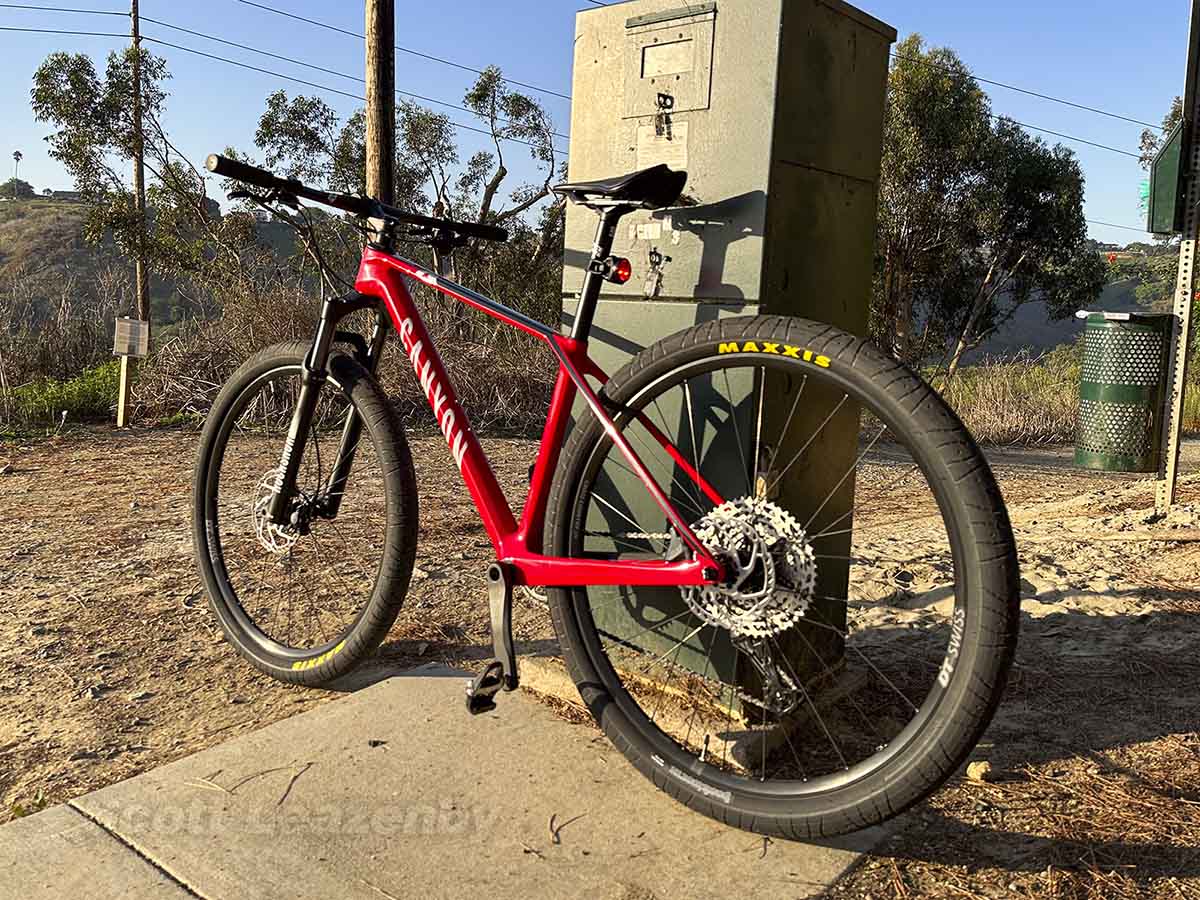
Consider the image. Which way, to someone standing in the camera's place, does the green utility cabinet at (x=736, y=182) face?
facing the viewer and to the left of the viewer

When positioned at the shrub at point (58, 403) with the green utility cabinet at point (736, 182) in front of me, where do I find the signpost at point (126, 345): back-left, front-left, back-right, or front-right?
front-left

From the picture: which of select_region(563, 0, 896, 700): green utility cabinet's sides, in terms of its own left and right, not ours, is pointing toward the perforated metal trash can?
back

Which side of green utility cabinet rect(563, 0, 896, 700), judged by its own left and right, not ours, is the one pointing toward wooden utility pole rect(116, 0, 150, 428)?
right

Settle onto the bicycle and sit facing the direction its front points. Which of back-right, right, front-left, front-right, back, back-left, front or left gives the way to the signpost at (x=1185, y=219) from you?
right

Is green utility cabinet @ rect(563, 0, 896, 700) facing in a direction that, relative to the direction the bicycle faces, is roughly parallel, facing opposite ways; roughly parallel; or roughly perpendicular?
roughly perpendicular

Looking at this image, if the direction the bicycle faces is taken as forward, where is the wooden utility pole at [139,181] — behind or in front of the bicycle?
in front

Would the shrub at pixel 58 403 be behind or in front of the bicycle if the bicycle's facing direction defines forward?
in front

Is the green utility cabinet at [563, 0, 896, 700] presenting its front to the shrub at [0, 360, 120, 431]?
no

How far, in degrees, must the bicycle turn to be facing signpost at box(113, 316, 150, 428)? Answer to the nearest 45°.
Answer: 0° — it already faces it

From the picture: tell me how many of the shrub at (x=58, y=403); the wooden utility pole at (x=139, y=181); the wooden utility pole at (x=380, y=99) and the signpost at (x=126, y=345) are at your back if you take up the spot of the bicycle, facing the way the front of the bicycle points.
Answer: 0

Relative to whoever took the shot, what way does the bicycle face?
facing away from the viewer and to the left of the viewer

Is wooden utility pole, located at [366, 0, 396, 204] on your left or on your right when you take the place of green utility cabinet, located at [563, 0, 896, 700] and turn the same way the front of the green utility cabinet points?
on your right

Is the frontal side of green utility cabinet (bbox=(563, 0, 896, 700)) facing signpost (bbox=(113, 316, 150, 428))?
no

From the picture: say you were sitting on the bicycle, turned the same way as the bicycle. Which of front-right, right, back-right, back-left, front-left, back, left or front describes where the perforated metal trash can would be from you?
right
